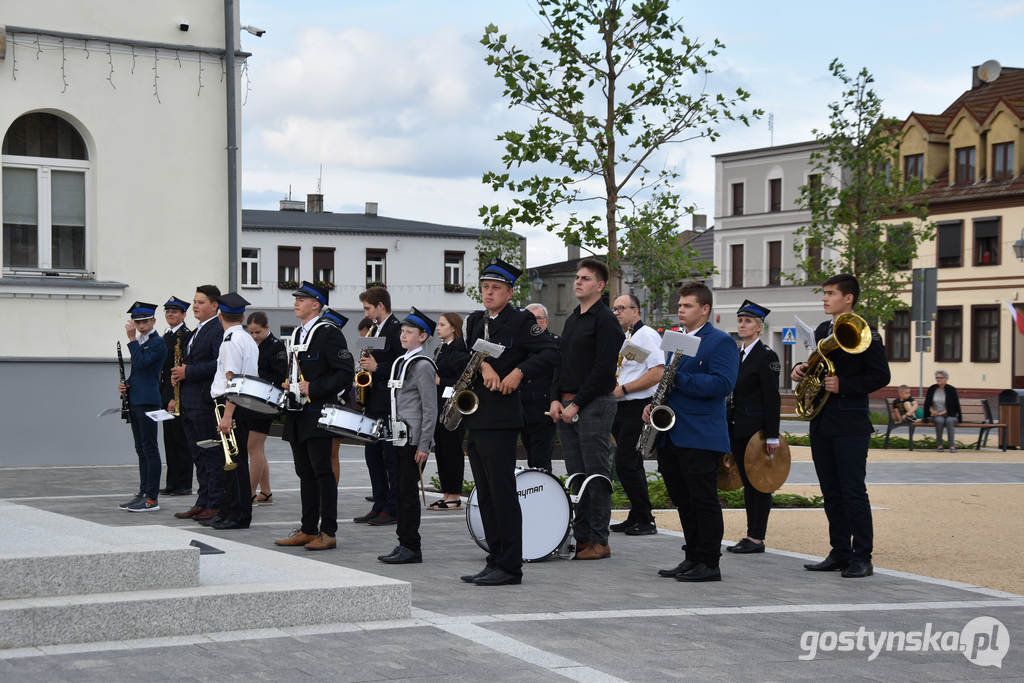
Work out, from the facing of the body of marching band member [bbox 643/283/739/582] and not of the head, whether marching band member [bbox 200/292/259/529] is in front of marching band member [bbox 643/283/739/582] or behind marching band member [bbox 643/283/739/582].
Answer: in front

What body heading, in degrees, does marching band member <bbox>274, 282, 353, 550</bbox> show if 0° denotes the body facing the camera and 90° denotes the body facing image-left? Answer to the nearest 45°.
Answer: approximately 45°

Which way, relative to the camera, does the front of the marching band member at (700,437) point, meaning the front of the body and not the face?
to the viewer's left

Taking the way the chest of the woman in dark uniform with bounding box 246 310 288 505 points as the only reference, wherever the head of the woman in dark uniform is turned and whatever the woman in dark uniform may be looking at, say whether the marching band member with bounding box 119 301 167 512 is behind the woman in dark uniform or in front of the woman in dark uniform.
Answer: in front

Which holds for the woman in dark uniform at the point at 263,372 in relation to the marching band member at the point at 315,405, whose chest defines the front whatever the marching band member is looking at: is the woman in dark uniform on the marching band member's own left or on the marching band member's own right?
on the marching band member's own right

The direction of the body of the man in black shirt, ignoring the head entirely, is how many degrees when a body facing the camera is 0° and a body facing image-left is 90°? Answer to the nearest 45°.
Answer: approximately 45°

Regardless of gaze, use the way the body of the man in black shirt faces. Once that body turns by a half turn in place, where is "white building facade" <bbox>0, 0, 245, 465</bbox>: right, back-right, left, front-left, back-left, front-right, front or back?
left

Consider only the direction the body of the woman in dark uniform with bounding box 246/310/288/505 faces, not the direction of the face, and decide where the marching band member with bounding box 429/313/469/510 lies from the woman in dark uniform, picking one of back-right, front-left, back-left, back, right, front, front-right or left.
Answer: back-left

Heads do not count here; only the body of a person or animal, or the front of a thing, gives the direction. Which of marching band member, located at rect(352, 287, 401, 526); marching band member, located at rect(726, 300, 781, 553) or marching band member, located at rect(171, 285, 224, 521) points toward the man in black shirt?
marching band member, located at rect(726, 300, 781, 553)

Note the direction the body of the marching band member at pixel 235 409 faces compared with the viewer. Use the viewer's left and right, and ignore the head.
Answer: facing to the left of the viewer

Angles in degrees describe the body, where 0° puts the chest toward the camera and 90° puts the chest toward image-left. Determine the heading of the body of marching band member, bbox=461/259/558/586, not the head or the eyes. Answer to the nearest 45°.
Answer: approximately 45°

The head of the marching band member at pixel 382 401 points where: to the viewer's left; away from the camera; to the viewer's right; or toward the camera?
to the viewer's left

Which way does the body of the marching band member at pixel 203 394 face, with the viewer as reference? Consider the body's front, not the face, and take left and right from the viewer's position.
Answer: facing to the left of the viewer
